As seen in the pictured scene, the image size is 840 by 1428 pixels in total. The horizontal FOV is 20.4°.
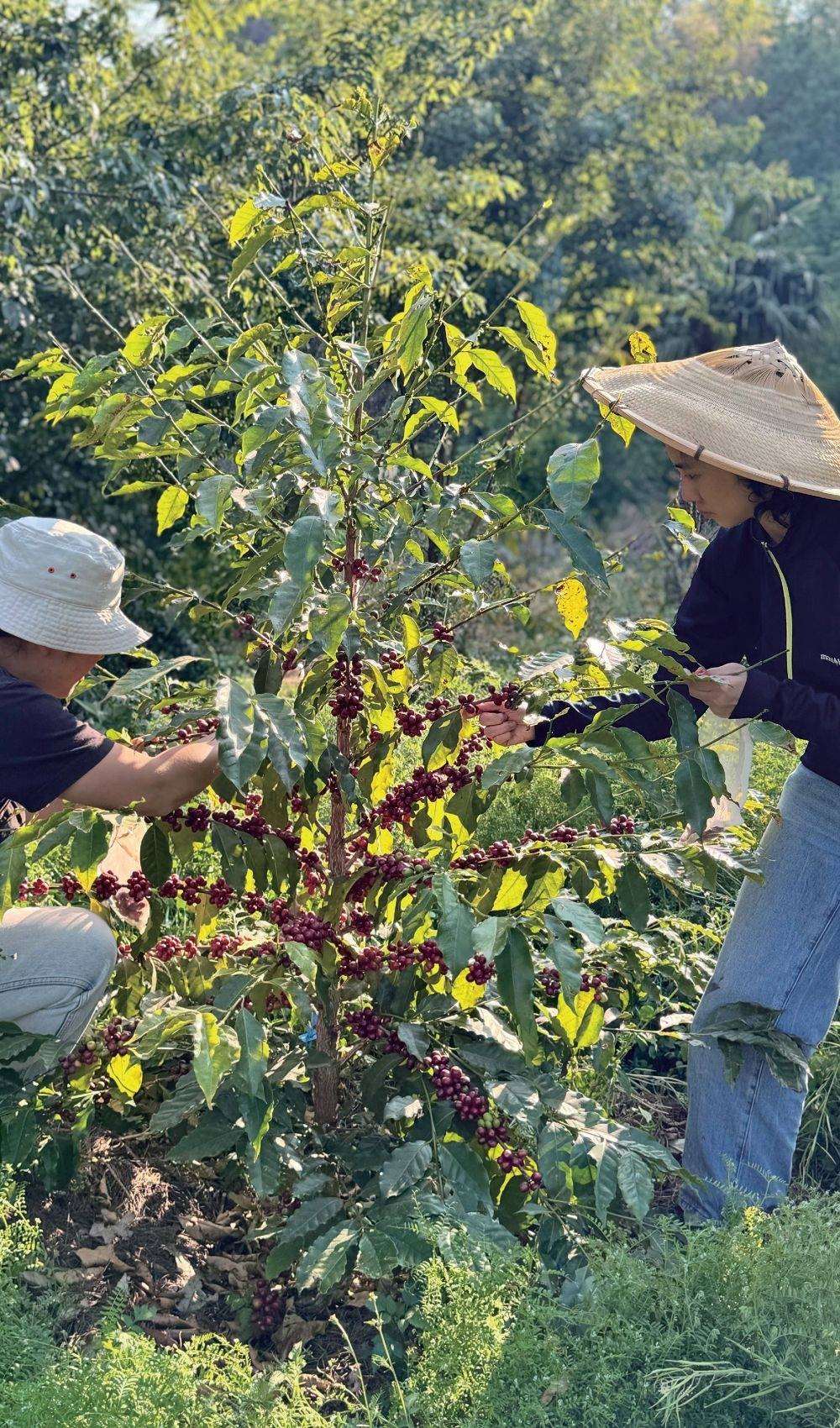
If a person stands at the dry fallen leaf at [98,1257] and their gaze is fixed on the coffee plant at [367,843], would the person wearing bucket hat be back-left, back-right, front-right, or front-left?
front-left

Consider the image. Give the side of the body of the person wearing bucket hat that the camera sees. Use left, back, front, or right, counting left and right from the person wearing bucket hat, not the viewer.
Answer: right

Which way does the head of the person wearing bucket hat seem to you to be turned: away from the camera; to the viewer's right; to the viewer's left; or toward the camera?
to the viewer's right

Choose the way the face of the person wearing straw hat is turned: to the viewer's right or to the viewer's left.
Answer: to the viewer's left

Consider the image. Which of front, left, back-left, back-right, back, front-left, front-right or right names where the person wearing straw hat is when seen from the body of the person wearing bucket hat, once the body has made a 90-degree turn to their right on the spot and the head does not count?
left
